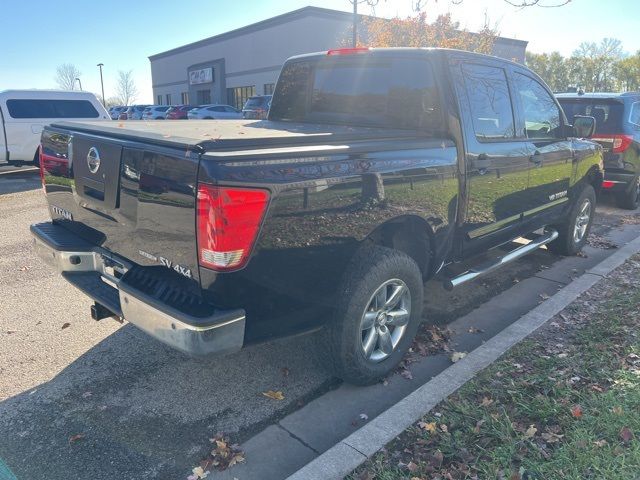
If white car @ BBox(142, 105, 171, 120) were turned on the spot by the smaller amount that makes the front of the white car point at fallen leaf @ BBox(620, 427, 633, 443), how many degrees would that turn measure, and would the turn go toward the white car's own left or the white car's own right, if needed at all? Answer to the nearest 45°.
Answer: approximately 45° to the white car's own left

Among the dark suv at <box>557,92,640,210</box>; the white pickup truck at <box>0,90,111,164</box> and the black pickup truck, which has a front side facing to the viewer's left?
the white pickup truck

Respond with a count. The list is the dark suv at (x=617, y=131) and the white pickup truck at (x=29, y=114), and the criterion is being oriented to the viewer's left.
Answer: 1

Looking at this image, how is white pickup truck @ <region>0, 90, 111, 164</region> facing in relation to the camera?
to the viewer's left

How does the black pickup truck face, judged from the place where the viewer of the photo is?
facing away from the viewer and to the right of the viewer

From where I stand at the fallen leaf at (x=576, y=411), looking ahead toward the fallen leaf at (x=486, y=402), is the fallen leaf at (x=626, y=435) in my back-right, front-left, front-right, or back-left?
back-left

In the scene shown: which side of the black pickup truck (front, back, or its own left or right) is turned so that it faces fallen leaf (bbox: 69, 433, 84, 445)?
back

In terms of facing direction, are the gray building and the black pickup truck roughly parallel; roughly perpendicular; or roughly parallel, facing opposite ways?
roughly parallel, facing opposite ways

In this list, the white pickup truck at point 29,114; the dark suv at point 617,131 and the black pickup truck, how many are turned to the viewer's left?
1

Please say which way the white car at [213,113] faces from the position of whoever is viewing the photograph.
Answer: facing the viewer and to the left of the viewer

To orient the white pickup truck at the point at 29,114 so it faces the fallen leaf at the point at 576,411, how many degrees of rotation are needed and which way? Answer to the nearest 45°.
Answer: approximately 90° to its left
